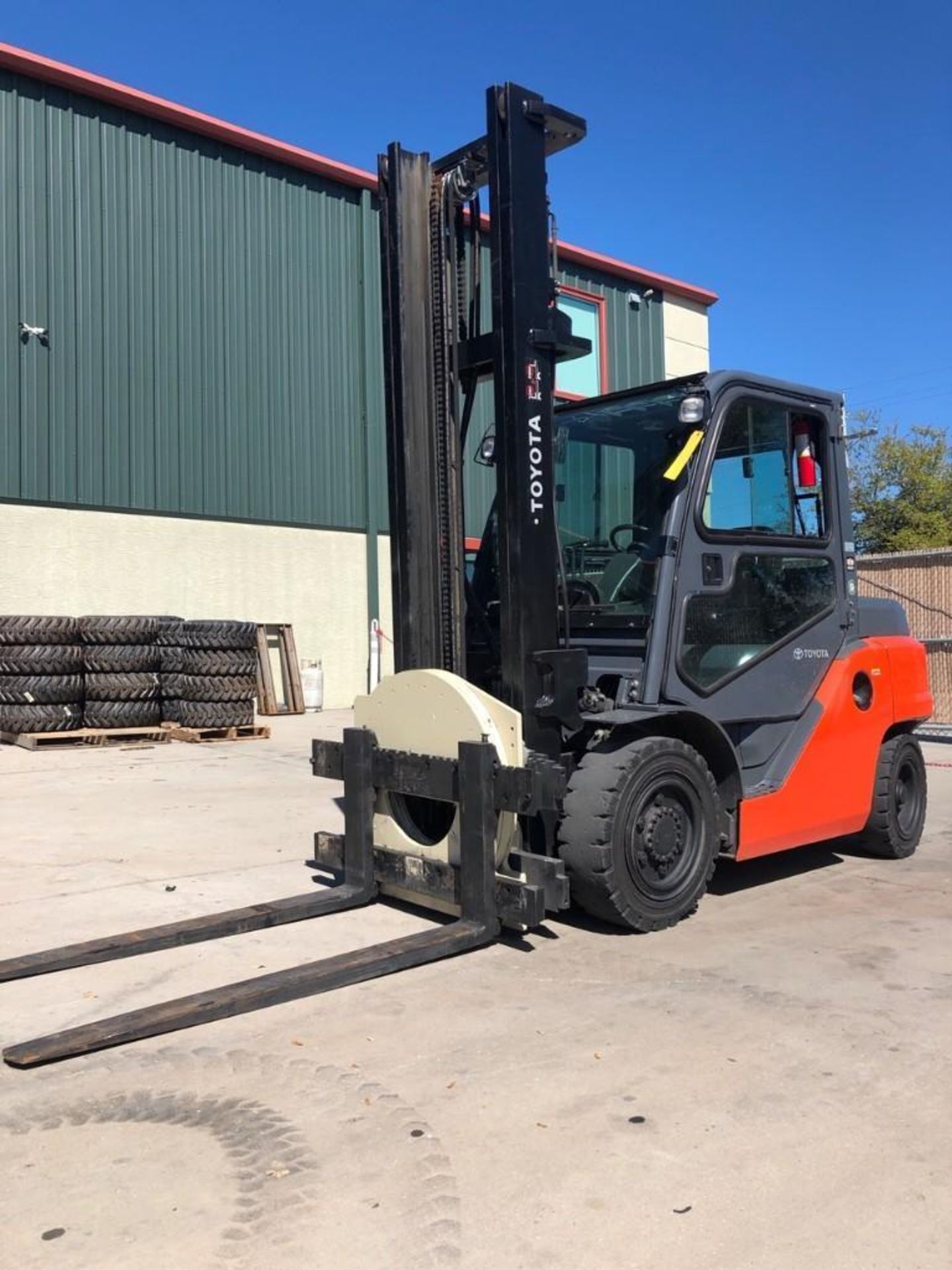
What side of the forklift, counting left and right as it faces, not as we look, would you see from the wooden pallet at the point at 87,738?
right

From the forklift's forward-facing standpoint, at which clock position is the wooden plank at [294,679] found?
The wooden plank is roughly at 4 o'clock from the forklift.

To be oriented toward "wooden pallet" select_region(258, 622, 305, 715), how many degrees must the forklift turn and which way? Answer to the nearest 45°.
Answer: approximately 135° to its right

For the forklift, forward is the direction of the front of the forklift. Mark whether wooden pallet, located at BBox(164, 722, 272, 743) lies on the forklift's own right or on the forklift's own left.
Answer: on the forklift's own right

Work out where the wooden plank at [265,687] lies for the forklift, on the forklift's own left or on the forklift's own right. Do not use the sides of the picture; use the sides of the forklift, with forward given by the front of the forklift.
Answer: on the forklift's own right

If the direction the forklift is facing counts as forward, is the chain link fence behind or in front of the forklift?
behind

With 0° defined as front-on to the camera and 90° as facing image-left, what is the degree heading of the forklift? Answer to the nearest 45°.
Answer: approximately 45°
